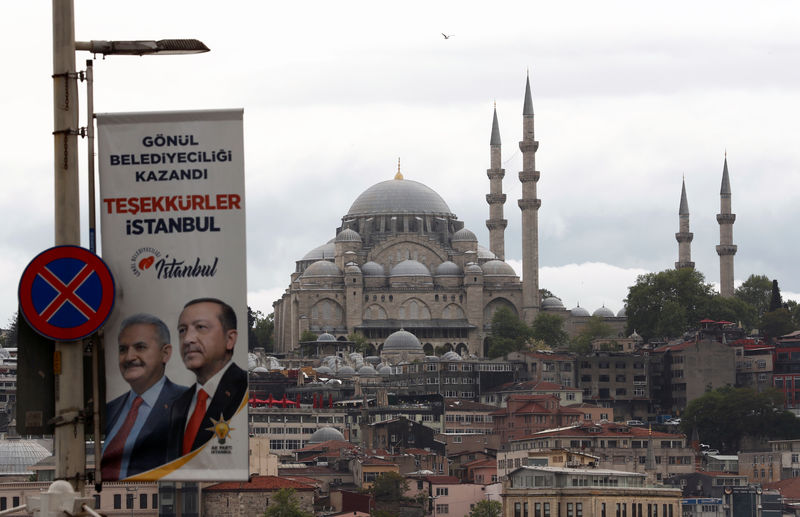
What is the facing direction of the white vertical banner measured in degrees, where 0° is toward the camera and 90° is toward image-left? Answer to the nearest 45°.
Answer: approximately 0°

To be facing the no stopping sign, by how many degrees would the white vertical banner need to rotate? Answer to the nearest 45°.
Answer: approximately 45° to its right

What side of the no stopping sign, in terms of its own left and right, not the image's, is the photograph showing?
front

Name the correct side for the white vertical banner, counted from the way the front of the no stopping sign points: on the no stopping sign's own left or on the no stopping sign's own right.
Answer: on the no stopping sign's own left

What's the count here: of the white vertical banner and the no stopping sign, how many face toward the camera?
2

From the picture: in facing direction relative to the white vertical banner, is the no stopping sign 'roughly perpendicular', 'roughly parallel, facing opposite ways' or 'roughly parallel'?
roughly parallel
